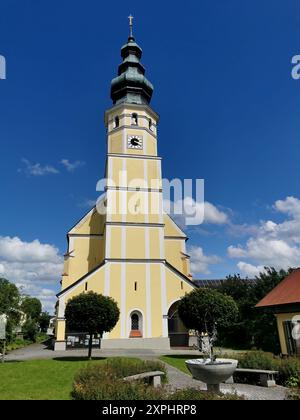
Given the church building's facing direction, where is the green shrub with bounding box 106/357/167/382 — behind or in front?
in front

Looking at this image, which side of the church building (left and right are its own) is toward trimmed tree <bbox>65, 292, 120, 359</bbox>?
front

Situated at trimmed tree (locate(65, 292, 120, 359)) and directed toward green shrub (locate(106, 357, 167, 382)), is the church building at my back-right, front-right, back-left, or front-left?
back-left

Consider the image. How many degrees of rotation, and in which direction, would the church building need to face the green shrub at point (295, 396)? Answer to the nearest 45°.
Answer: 0° — it already faces it

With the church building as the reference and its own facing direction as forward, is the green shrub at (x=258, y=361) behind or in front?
in front

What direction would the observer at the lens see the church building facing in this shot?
facing the viewer

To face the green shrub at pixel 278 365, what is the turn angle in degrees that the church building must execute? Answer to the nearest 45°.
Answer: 0° — it already faces it

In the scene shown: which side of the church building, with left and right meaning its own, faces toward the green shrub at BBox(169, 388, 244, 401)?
front

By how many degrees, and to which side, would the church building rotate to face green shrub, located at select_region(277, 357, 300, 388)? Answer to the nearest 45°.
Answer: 0° — it already faces it

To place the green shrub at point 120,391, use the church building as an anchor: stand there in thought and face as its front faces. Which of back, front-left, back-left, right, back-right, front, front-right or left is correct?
front
